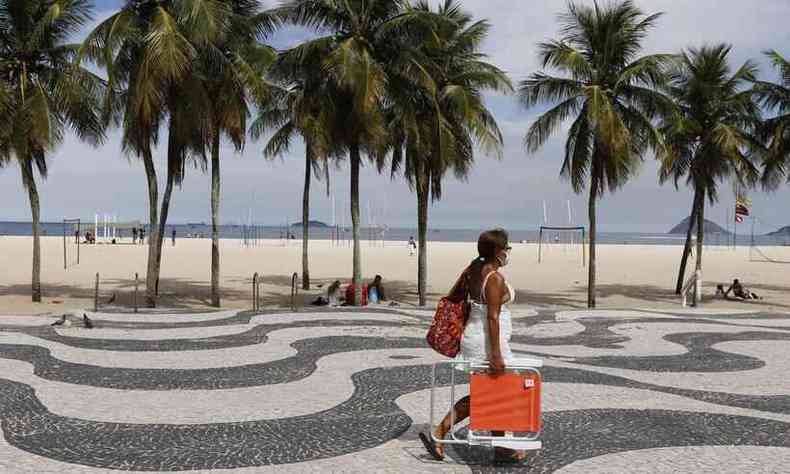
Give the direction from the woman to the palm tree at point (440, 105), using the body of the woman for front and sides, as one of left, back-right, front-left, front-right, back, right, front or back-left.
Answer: left

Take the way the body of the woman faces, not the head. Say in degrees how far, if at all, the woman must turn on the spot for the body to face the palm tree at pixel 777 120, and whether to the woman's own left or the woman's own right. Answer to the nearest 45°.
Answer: approximately 45° to the woman's own left

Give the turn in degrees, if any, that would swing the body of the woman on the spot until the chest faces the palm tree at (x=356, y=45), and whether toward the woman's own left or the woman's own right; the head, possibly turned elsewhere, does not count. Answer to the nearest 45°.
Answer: approximately 90° to the woman's own left

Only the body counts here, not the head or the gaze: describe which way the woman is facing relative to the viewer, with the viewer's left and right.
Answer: facing to the right of the viewer

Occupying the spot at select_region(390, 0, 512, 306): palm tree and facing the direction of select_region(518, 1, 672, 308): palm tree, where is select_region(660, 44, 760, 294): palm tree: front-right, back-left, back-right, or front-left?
front-left

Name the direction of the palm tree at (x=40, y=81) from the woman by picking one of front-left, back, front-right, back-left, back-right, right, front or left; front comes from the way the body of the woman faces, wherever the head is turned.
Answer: back-left

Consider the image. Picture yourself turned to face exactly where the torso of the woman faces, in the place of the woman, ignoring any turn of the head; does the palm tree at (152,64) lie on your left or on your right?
on your left

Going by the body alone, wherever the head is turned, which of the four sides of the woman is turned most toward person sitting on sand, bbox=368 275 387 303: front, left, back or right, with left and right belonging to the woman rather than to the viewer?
left

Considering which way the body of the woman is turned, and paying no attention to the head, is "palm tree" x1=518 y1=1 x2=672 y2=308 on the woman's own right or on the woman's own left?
on the woman's own left

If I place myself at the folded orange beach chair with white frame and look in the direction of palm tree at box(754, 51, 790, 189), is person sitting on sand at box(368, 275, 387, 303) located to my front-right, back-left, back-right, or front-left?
front-left

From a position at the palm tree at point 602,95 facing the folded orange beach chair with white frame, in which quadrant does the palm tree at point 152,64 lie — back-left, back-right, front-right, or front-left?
front-right
